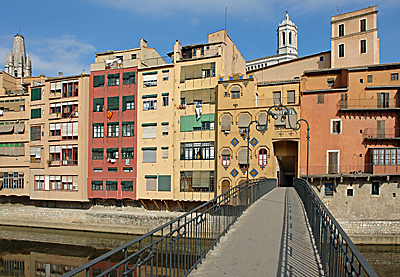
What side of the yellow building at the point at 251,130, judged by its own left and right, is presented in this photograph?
front

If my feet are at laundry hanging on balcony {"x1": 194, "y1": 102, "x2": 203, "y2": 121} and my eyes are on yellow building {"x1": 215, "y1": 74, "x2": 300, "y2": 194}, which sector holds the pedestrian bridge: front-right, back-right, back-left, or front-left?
front-right

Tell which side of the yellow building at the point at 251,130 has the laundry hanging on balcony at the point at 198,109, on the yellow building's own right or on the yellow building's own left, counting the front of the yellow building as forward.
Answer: on the yellow building's own right

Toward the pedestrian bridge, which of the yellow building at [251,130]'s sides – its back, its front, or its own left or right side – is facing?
front

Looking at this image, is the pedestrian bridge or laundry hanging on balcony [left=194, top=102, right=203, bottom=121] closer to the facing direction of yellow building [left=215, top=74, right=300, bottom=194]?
the pedestrian bridge
